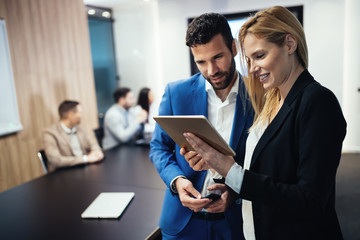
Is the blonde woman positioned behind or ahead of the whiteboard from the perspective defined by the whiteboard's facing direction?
ahead

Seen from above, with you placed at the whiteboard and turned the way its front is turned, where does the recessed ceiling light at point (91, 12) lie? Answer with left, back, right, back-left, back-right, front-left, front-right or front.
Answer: left

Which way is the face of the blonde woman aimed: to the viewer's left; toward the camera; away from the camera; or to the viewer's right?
to the viewer's left

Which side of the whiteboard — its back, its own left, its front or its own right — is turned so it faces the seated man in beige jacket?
front

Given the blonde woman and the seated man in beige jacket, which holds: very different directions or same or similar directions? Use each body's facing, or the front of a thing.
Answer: very different directions

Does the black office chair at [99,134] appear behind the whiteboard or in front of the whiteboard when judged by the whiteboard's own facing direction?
in front

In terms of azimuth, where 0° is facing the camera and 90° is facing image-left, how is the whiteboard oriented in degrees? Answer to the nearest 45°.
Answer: approximately 315°

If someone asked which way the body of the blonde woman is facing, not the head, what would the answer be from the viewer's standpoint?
to the viewer's left

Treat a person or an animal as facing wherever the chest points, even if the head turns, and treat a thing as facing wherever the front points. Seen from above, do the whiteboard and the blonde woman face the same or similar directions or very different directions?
very different directions

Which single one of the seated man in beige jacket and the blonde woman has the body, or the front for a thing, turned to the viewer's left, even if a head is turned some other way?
the blonde woman
